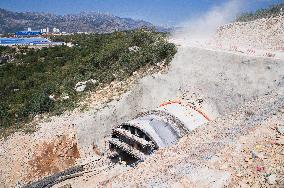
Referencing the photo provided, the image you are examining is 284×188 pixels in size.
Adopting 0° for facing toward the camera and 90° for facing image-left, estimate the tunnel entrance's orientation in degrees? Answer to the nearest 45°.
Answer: approximately 45°
